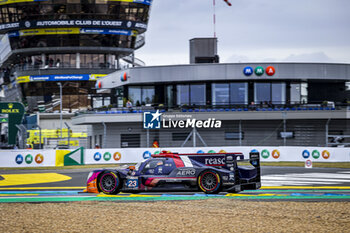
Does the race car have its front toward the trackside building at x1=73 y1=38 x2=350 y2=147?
no

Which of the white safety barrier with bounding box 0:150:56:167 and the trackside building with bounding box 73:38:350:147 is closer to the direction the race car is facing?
the white safety barrier

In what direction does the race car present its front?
to the viewer's left

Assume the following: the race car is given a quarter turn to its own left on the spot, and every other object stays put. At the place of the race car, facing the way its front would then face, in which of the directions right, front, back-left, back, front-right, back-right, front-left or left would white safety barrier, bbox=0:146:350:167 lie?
back

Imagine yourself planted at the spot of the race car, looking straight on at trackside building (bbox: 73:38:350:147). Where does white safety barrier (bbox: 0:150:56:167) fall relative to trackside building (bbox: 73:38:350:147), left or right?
left

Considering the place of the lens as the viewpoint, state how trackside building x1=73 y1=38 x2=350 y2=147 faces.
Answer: facing the viewer

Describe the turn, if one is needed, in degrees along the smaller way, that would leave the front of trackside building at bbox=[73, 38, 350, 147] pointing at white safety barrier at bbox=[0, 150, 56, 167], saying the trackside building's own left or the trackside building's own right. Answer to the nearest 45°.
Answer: approximately 45° to the trackside building's own right

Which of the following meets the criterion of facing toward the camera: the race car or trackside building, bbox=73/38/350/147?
the trackside building

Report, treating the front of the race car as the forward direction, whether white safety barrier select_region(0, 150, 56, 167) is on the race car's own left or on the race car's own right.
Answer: on the race car's own right

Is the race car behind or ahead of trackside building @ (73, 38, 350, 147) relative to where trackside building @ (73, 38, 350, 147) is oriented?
ahead

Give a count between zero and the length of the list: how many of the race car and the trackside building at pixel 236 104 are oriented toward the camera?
1

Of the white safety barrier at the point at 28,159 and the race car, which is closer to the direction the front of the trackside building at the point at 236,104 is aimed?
the race car

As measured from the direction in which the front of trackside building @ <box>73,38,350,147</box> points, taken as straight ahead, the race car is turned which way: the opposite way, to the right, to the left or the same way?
to the right

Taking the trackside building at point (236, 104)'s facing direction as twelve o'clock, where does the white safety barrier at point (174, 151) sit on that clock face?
The white safety barrier is roughly at 1 o'clock from the trackside building.
